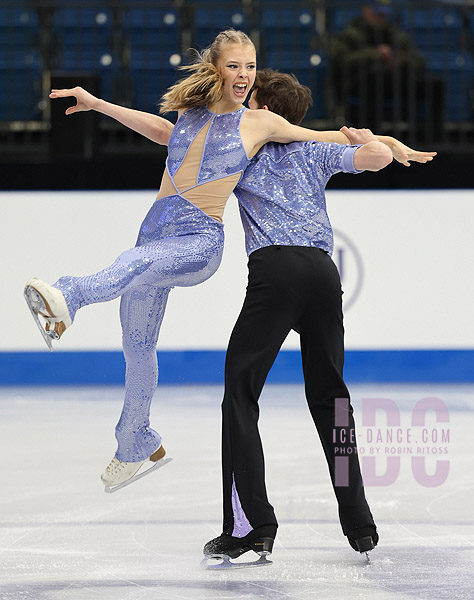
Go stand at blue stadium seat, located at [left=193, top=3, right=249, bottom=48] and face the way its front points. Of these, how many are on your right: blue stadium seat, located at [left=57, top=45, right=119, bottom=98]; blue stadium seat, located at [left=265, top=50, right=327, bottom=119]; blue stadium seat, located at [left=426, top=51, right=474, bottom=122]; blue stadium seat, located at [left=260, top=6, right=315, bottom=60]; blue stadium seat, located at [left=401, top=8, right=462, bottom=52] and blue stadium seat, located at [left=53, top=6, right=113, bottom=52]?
2

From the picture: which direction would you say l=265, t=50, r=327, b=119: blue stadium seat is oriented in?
toward the camera

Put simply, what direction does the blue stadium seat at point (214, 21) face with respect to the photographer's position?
facing the viewer

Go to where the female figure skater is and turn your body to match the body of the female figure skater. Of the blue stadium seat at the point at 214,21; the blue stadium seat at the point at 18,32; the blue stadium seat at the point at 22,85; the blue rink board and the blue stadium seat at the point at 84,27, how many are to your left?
0

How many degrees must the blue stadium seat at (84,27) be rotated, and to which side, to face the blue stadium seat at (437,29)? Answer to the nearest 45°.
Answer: approximately 90° to its left

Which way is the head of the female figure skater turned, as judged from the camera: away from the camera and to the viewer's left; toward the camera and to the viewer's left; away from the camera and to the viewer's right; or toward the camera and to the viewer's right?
toward the camera and to the viewer's right

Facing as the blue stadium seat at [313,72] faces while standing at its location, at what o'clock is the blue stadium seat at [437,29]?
the blue stadium seat at [437,29] is roughly at 8 o'clock from the blue stadium seat at [313,72].

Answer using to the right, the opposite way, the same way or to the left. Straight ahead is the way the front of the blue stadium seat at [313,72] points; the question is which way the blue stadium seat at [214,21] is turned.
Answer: the same way

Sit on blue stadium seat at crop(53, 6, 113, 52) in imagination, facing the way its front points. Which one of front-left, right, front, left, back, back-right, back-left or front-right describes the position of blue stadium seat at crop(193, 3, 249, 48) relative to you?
left

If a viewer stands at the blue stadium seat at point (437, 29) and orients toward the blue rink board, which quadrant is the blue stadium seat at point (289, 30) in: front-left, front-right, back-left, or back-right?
front-right

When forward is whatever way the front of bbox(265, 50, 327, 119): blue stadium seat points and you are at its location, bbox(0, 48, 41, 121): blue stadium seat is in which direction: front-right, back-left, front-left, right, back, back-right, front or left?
right

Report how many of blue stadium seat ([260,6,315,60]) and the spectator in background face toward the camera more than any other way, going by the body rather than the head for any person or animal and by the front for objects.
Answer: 2

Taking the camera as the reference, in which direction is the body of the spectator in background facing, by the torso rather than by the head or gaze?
toward the camera

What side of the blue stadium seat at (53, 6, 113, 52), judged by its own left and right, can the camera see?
front

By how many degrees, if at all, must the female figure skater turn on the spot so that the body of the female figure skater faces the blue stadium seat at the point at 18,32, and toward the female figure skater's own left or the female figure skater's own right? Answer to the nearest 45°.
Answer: approximately 135° to the female figure skater's own right

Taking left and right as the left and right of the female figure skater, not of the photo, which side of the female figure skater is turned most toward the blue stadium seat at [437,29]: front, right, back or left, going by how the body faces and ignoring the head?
back

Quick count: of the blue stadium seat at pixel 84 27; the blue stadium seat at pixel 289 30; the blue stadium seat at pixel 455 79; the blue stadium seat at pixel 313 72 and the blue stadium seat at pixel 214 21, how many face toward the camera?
5

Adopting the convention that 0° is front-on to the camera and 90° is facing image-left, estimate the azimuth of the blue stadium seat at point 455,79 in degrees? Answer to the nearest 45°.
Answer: approximately 0°
